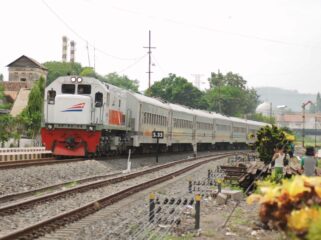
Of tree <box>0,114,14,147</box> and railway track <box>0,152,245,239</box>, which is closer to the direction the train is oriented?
the railway track

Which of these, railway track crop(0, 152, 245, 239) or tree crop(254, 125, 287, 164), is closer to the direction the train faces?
the railway track

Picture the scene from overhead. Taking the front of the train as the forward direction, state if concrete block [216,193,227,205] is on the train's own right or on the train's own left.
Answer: on the train's own left

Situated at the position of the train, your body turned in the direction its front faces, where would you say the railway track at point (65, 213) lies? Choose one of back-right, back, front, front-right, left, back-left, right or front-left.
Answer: front-left

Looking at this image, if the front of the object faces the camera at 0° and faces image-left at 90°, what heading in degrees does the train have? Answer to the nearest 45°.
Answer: approximately 45°

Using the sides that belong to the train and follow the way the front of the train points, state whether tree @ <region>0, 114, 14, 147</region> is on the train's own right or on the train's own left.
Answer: on the train's own right

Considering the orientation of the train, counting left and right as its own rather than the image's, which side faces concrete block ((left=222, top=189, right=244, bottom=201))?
left
